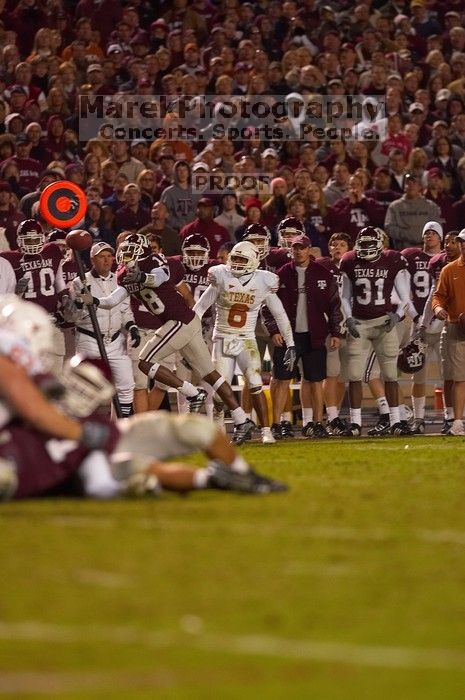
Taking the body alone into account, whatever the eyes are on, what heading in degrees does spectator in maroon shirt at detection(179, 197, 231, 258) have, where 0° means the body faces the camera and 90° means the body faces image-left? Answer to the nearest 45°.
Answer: approximately 0°

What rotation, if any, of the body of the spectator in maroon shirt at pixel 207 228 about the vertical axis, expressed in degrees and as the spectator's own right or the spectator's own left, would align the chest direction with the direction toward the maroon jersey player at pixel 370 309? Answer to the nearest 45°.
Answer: approximately 45° to the spectator's own left

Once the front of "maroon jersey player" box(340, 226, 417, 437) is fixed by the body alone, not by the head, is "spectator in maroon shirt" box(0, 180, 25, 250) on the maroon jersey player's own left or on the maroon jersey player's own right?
on the maroon jersey player's own right

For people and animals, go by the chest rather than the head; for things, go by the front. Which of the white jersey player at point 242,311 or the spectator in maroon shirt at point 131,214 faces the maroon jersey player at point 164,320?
the spectator in maroon shirt

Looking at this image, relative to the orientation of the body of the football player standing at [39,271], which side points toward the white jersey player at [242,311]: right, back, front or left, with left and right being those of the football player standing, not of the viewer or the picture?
left
